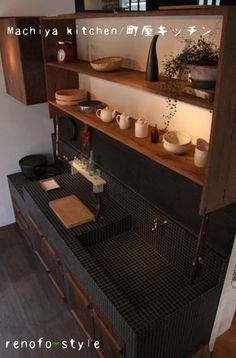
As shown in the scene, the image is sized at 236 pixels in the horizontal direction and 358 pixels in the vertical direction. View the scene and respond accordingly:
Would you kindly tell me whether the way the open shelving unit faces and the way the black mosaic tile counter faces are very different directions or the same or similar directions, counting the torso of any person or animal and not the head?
same or similar directions

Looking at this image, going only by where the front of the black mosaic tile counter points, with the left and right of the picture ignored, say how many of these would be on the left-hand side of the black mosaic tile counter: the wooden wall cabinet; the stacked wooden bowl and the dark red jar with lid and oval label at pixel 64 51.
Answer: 0

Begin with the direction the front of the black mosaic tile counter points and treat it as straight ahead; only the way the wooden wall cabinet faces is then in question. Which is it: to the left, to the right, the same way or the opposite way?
the same way

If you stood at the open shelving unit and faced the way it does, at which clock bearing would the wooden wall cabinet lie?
The wooden wall cabinet is roughly at 3 o'clock from the open shelving unit.

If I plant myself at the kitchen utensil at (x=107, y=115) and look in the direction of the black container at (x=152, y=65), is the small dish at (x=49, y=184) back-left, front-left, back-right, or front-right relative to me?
back-right

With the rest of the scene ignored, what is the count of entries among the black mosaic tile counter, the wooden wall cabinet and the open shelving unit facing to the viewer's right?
0

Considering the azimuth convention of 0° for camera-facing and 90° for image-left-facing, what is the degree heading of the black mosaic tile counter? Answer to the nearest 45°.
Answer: approximately 45°

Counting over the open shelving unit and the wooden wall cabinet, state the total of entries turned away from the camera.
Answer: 0

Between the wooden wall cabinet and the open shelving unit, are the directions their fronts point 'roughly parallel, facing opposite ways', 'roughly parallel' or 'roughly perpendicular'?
roughly parallel

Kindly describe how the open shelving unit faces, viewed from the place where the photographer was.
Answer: facing the viewer and to the left of the viewer

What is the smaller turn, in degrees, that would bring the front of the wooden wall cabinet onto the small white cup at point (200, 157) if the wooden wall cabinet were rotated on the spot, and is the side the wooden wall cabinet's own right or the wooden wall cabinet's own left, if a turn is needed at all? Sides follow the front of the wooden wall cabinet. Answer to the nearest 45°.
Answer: approximately 90° to the wooden wall cabinet's own left

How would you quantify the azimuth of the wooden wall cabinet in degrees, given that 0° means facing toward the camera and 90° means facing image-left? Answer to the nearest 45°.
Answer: approximately 45°
